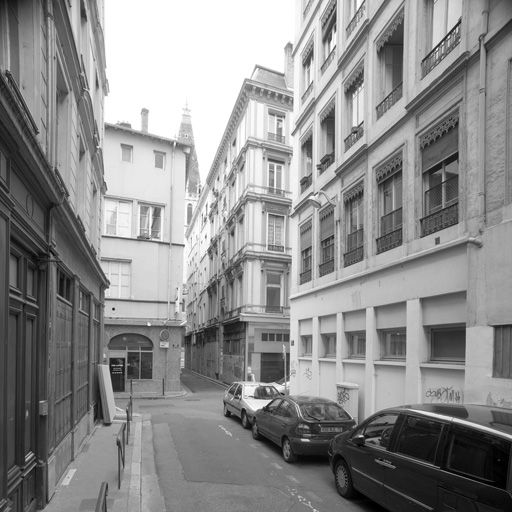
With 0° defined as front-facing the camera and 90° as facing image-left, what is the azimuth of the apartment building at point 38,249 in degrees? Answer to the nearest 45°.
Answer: approximately 270°

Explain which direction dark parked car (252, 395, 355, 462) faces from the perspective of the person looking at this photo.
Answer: facing away from the viewer and to the left of the viewer
